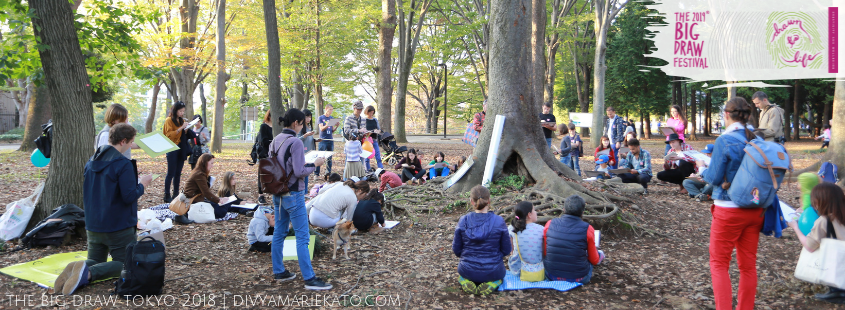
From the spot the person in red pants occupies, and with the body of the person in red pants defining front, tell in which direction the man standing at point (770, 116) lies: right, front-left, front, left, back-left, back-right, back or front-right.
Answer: front-right

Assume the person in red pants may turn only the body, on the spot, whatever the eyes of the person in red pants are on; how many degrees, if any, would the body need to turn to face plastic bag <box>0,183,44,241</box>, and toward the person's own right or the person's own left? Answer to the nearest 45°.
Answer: approximately 45° to the person's own left

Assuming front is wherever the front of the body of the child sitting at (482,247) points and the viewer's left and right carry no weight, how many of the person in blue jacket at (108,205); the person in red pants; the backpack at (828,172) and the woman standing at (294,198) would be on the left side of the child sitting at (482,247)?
2

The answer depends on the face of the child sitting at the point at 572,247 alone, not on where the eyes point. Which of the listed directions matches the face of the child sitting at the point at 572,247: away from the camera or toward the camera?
away from the camera

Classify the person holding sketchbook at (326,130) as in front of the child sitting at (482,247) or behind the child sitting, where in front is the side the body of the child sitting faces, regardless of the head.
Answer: in front

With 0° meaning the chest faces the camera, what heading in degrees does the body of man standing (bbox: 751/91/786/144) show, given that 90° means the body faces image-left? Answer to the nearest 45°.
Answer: approximately 45°

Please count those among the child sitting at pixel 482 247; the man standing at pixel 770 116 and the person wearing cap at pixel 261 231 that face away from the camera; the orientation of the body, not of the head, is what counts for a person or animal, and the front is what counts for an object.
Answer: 1

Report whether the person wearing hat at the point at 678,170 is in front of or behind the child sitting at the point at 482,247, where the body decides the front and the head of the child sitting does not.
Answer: in front

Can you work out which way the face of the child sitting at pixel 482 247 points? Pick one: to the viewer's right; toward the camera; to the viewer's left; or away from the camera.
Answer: away from the camera
